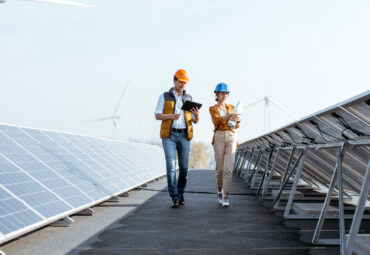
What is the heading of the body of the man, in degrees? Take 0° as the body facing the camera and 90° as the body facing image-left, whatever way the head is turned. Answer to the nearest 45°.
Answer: approximately 315°

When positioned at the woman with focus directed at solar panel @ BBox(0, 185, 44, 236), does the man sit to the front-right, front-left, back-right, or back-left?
front-right

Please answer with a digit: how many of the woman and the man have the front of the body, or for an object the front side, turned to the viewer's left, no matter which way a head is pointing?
0

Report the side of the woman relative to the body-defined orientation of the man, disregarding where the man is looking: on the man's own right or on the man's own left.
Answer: on the man's own left

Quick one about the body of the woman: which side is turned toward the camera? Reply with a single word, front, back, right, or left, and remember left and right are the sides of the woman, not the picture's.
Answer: front

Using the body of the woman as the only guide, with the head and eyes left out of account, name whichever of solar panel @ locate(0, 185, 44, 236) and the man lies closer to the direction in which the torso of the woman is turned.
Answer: the solar panel

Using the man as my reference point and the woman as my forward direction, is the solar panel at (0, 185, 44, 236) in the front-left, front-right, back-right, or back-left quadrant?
back-right

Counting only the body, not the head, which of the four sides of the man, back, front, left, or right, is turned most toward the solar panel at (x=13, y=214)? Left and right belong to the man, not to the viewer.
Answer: right

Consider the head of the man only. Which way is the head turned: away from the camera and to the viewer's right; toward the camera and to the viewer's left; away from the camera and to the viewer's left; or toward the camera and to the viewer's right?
toward the camera and to the viewer's right

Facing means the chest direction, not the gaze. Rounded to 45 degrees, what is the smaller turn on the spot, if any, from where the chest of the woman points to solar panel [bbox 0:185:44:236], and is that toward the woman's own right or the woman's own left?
approximately 45° to the woman's own right

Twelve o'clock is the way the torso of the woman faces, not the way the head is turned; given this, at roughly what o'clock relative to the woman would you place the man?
The man is roughly at 2 o'clock from the woman.
